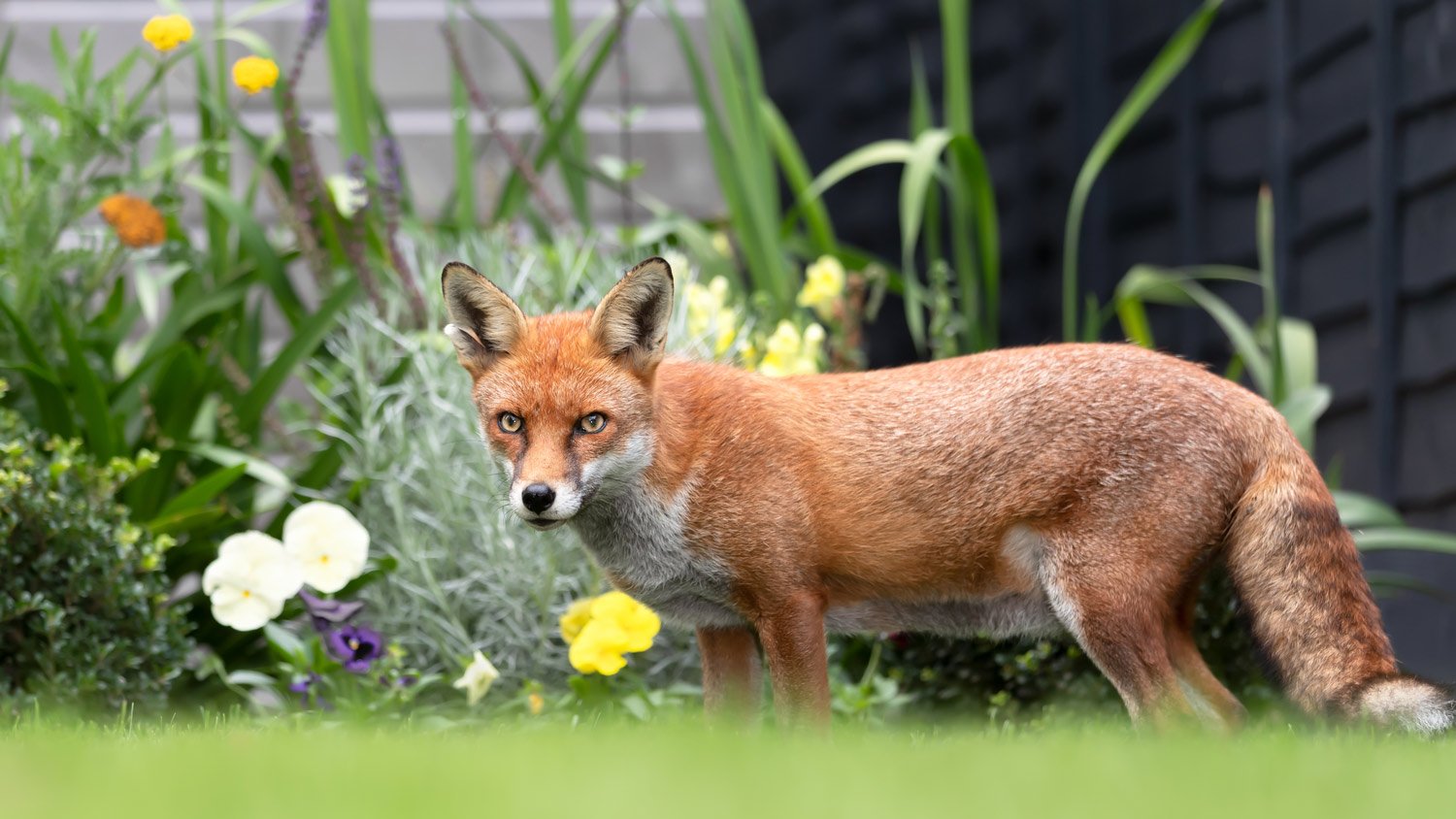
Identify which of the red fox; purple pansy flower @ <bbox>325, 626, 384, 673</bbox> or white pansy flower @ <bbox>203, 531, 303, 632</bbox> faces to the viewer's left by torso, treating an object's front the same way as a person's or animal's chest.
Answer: the red fox

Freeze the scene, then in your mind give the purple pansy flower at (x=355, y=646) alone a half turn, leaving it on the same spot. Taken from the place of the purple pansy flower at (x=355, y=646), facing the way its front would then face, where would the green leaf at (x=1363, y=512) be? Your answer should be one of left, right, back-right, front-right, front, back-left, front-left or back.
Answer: right

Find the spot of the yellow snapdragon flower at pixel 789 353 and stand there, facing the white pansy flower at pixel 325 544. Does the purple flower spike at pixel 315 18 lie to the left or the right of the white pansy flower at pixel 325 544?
right

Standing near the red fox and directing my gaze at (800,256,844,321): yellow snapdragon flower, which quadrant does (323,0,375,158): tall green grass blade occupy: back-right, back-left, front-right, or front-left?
front-left

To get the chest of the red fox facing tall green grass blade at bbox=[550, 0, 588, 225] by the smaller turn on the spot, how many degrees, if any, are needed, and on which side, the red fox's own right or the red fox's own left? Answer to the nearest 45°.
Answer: approximately 45° to the red fox's own right

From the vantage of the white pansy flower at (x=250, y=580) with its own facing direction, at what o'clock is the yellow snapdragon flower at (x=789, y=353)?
The yellow snapdragon flower is roughly at 9 o'clock from the white pansy flower.

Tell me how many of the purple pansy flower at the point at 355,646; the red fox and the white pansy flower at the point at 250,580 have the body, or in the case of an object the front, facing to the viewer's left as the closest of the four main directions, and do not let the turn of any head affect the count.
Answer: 1

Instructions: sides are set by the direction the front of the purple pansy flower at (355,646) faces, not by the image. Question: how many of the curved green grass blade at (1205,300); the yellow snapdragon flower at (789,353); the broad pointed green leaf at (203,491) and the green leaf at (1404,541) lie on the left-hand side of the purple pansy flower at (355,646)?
3

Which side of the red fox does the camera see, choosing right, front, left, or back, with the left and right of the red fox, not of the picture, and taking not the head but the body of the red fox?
left

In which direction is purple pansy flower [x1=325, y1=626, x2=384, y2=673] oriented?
toward the camera

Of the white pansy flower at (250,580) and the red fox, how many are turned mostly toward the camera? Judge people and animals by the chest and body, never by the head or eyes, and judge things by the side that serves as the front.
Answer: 1

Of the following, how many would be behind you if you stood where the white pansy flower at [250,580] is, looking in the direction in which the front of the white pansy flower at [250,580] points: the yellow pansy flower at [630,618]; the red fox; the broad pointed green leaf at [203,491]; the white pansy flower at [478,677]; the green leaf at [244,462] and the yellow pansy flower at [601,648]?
2

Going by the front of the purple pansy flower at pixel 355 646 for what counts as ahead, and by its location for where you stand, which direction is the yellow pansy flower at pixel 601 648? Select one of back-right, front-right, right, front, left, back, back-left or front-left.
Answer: front-left
